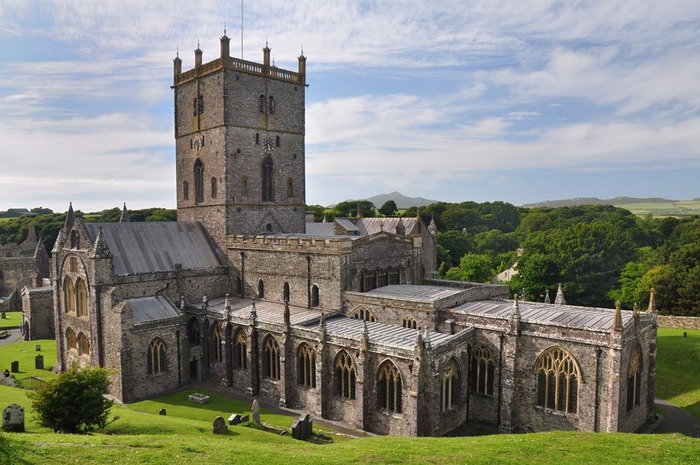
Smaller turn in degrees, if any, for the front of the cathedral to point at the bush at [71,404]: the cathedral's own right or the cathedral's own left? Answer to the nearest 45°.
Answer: approximately 90° to the cathedral's own left

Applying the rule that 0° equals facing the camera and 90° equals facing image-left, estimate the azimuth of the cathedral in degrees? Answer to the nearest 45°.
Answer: approximately 135°
